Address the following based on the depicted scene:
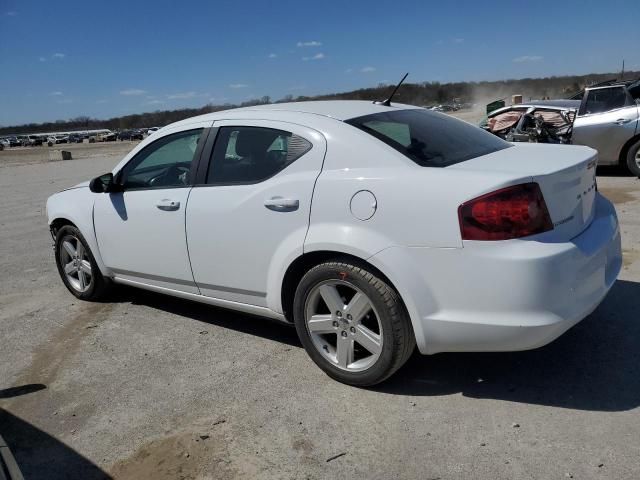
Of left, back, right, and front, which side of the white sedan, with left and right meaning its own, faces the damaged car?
right

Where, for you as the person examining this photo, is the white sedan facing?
facing away from the viewer and to the left of the viewer
